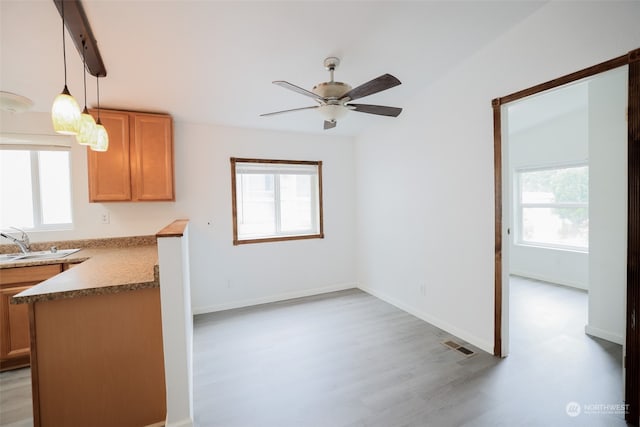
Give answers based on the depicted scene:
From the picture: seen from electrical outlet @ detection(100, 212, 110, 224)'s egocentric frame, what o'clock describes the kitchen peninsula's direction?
The kitchen peninsula is roughly at 12 o'clock from the electrical outlet.

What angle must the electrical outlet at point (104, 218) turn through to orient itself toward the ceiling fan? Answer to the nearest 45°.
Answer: approximately 45° to its left

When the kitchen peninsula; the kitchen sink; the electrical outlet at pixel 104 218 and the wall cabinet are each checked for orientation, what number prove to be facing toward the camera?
3

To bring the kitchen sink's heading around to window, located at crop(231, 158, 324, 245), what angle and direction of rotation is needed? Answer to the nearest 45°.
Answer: approximately 90° to its left
